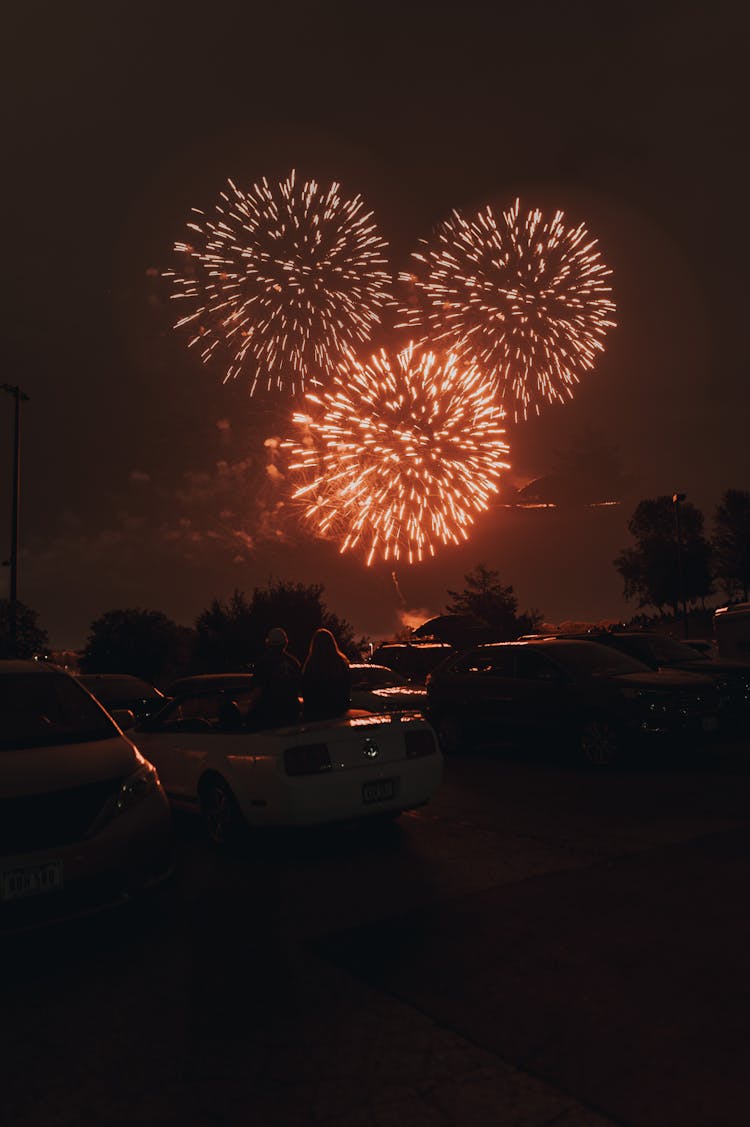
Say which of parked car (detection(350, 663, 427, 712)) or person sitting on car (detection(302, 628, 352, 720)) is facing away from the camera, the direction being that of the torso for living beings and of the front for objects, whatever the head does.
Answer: the person sitting on car

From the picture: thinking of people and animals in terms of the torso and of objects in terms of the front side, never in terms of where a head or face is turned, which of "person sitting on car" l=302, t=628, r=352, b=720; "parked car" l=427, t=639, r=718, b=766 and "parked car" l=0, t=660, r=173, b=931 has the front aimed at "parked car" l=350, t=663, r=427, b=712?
the person sitting on car

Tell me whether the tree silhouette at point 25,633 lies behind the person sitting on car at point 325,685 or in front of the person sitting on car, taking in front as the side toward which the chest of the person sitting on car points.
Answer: in front

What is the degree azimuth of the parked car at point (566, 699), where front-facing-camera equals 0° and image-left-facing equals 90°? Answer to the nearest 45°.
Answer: approximately 315°

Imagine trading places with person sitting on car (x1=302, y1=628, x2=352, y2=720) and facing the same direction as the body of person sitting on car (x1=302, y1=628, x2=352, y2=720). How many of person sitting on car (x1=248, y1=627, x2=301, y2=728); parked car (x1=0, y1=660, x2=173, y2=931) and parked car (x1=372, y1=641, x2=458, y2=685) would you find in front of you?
1

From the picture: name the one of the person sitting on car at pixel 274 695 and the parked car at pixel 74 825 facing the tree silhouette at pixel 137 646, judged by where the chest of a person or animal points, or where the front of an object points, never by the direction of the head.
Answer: the person sitting on car

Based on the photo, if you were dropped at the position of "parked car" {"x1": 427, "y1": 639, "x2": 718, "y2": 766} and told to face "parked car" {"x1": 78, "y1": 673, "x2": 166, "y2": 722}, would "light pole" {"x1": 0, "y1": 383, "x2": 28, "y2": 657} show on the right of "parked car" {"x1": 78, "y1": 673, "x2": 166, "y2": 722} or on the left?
right

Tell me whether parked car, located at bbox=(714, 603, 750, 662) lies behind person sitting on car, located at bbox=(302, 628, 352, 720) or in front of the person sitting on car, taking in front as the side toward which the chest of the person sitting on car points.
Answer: in front

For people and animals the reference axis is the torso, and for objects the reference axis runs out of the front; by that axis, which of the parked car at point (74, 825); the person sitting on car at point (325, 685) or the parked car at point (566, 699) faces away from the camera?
the person sitting on car

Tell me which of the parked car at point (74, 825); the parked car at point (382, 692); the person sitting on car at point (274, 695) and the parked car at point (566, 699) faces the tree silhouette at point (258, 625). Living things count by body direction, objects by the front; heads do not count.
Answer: the person sitting on car

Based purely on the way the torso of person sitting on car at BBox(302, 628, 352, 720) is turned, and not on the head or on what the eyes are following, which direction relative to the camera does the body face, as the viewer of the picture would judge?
away from the camera

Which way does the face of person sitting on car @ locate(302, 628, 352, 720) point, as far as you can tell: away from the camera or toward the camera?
away from the camera

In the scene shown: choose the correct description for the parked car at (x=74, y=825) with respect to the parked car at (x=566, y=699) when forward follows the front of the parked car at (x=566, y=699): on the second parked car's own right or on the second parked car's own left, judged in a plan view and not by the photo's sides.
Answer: on the second parked car's own right

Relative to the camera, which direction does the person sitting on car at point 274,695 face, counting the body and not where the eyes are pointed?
away from the camera

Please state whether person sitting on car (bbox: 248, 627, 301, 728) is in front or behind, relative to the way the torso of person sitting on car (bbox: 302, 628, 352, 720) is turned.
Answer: behind
